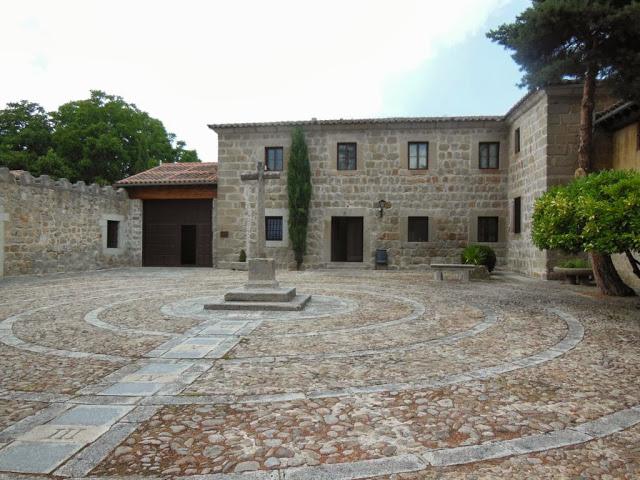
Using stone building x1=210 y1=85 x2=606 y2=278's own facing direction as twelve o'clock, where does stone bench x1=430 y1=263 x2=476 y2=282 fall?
The stone bench is roughly at 11 o'clock from the stone building.

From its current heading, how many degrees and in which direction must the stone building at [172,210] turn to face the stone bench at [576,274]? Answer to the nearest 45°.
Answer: approximately 45° to its left

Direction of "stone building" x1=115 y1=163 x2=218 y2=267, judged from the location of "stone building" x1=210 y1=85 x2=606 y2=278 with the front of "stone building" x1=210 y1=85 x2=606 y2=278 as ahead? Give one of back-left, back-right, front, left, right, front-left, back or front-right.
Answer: right

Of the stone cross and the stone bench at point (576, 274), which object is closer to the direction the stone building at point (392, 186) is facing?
the stone cross

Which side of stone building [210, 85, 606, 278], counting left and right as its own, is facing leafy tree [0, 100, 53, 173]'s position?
right

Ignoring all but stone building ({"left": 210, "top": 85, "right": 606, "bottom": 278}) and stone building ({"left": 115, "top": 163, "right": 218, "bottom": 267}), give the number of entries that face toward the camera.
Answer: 2

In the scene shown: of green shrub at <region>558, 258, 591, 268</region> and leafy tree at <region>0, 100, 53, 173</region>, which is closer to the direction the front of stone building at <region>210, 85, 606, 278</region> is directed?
the green shrub

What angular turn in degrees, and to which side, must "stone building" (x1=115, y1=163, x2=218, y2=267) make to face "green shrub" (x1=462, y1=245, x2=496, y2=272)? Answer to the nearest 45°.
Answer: approximately 45° to its left

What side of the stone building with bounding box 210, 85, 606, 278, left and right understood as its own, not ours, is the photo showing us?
front

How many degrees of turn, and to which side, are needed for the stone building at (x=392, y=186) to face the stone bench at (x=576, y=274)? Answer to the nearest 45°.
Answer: approximately 45° to its left

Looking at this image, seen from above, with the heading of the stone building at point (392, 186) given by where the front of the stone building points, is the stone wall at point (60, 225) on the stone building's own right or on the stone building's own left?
on the stone building's own right

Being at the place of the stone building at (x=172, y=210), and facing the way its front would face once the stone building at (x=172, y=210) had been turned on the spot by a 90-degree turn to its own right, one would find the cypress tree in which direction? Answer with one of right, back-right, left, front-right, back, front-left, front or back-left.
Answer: back-left

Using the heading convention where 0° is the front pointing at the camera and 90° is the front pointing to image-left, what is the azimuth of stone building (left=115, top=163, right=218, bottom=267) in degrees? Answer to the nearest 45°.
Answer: approximately 0°

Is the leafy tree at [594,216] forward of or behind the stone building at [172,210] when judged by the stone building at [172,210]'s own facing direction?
forward
